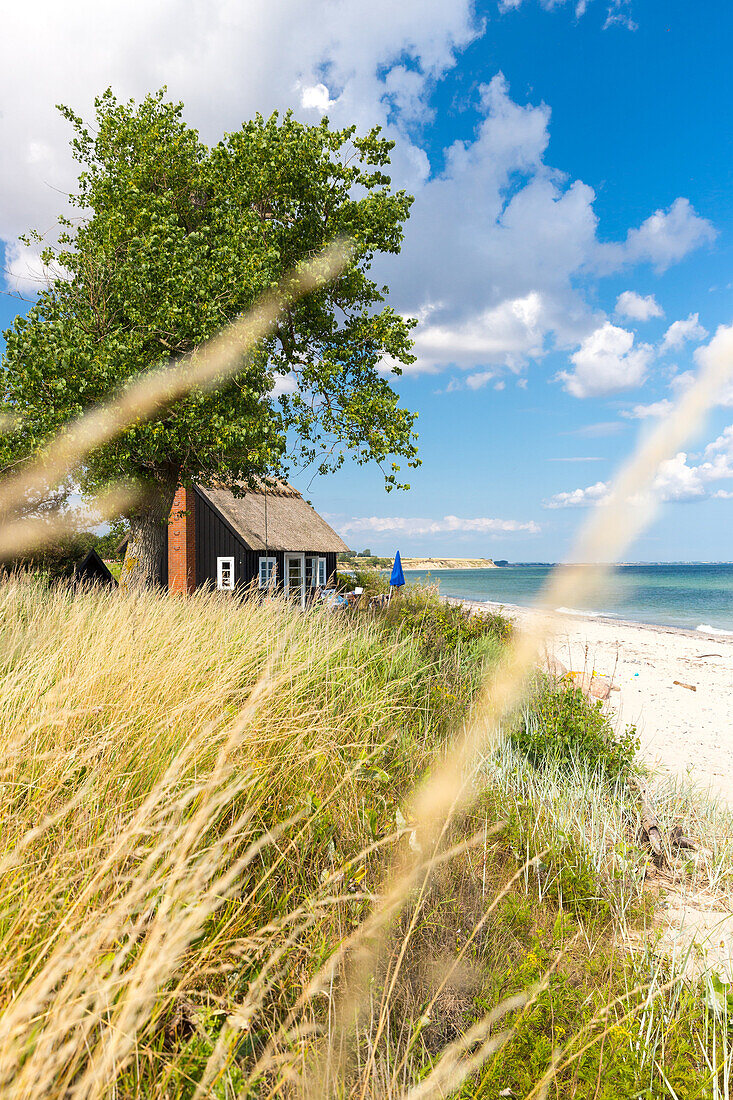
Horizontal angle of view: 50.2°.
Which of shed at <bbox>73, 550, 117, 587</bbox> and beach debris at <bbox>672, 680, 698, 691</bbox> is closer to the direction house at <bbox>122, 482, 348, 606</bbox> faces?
the beach debris

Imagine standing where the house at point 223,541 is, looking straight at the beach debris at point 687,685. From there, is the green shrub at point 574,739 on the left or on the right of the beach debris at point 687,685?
right

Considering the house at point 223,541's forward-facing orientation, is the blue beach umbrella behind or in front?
in front

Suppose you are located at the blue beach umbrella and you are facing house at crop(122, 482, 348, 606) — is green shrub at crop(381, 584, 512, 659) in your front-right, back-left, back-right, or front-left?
back-left

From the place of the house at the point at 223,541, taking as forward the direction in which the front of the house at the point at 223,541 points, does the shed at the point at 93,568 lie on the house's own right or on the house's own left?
on the house's own right

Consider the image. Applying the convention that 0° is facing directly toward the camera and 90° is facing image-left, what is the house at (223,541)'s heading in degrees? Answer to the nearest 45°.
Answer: approximately 315°

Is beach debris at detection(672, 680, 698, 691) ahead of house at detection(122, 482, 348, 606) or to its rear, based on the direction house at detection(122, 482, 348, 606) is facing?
ahead

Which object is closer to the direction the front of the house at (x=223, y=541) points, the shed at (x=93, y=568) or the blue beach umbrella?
the blue beach umbrella
